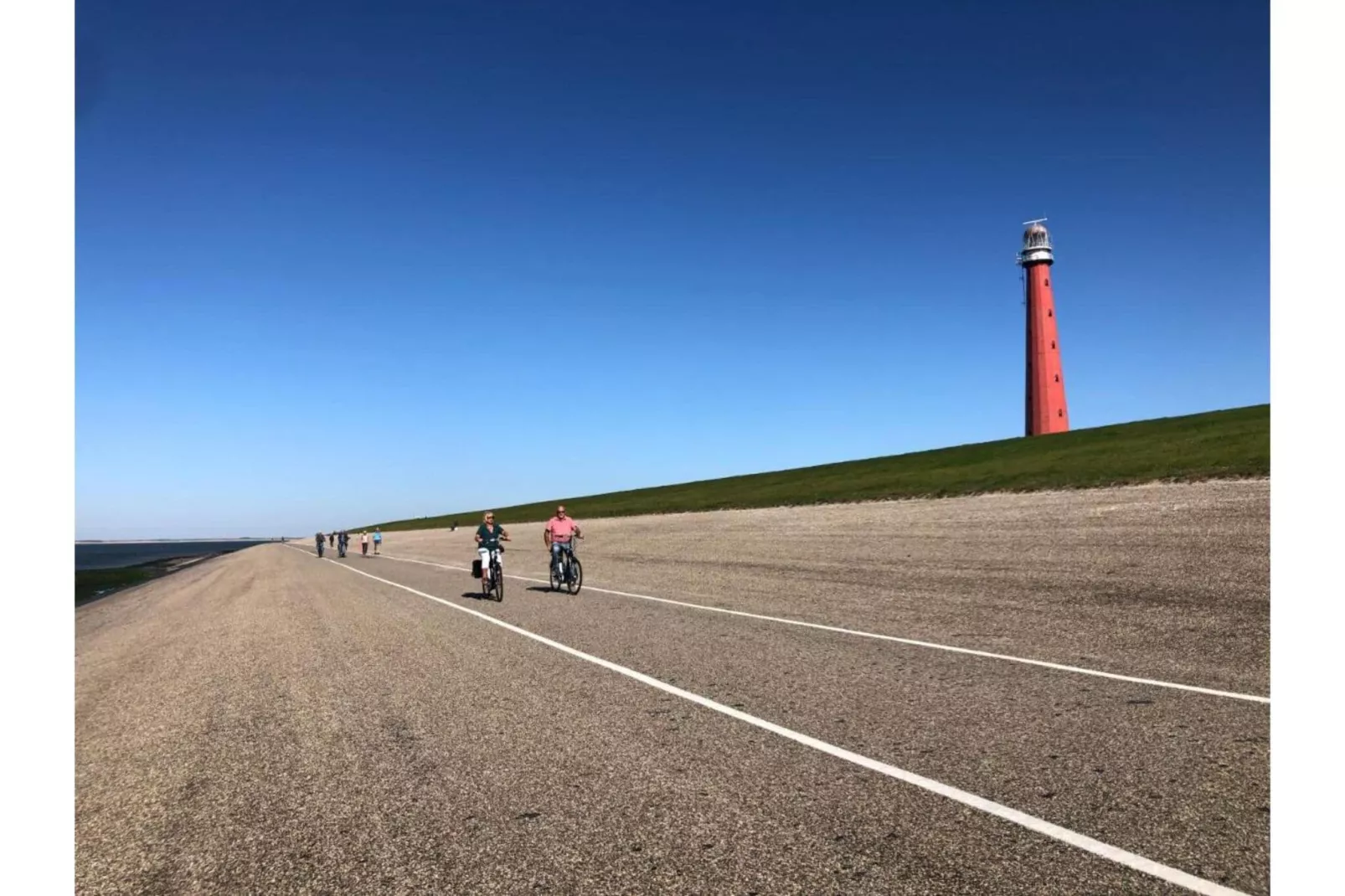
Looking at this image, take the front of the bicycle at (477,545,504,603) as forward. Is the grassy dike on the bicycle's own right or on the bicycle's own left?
on the bicycle's own left

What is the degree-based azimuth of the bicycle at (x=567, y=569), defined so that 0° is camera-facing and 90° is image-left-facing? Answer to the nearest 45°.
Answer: approximately 315°

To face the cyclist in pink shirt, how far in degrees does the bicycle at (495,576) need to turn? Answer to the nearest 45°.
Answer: approximately 90° to its left

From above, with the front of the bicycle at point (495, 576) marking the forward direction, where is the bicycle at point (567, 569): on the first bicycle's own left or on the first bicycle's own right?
on the first bicycle's own left

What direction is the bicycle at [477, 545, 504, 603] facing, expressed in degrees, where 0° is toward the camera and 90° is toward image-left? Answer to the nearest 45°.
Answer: approximately 315°
